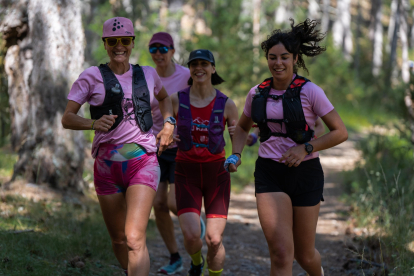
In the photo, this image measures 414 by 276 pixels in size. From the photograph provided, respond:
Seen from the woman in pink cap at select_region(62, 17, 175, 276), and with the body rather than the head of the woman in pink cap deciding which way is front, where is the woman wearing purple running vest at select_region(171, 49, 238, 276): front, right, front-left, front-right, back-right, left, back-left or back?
back-left

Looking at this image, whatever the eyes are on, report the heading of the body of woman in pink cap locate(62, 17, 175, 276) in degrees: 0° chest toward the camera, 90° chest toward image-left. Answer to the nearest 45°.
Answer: approximately 0°

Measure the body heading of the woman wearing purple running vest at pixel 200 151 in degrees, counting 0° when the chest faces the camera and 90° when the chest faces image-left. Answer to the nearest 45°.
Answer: approximately 0°

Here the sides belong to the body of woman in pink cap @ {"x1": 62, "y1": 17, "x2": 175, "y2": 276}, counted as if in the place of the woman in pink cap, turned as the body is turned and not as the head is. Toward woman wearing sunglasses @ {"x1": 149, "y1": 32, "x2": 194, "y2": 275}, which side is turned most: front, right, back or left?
back

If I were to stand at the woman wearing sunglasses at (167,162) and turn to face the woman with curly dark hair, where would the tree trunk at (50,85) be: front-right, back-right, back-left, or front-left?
back-left

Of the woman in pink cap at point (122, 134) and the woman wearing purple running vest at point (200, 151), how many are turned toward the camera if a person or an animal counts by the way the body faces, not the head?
2

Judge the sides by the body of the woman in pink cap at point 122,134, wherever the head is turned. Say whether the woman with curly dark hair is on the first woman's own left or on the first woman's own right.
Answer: on the first woman's own left

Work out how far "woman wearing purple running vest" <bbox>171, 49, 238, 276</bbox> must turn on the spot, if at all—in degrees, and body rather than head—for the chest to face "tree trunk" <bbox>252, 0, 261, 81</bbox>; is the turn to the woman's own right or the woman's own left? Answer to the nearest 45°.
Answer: approximately 180°

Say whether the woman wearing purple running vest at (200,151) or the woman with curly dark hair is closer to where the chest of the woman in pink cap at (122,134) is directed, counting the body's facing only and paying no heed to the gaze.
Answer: the woman with curly dark hair

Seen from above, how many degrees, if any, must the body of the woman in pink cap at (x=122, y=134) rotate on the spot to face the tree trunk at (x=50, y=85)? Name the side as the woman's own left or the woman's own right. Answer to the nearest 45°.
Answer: approximately 180°
